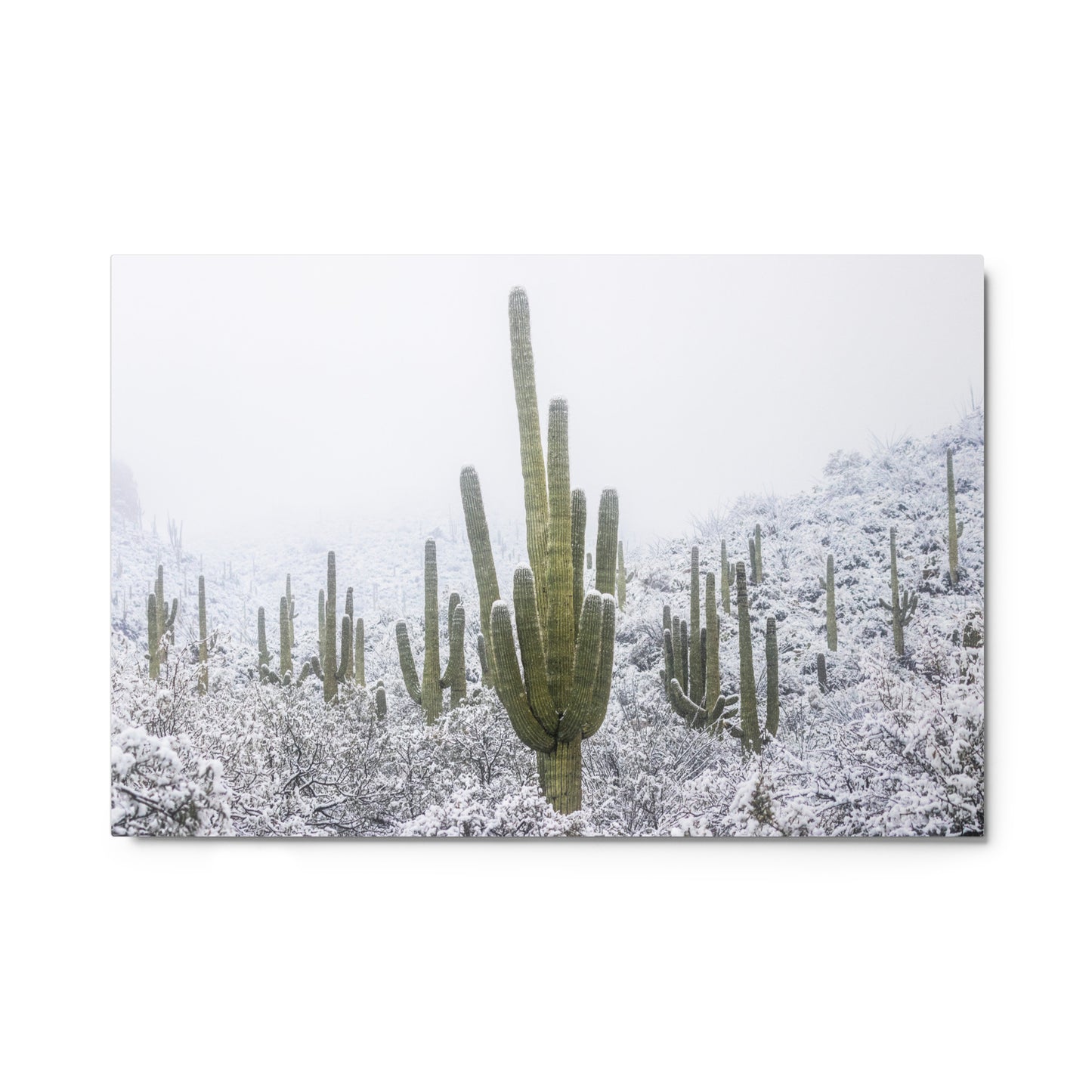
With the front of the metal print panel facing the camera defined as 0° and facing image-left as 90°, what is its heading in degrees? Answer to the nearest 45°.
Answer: approximately 0°
